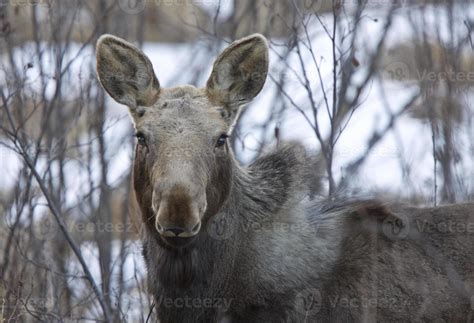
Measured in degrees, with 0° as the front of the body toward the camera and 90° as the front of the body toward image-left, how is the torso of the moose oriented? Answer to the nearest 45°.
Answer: approximately 45°
